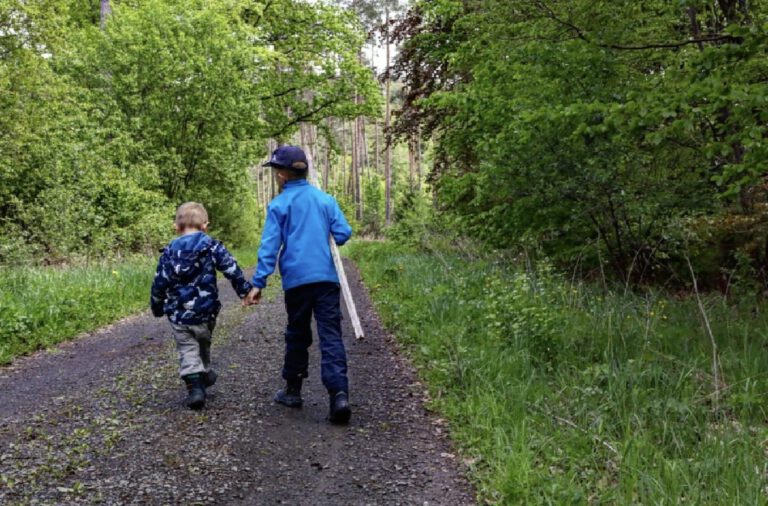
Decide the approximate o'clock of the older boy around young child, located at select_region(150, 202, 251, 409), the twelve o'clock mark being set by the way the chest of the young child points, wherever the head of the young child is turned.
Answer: The older boy is roughly at 4 o'clock from the young child.

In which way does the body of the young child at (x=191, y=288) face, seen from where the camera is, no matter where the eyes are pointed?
away from the camera

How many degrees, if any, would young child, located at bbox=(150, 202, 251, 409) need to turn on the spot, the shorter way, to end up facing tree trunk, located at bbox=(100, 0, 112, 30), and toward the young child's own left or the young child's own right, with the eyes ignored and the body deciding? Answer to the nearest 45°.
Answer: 0° — they already face it

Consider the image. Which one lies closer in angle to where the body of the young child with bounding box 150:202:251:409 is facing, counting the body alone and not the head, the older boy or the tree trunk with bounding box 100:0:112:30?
the tree trunk

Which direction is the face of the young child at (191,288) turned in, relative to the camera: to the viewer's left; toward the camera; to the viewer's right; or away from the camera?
away from the camera

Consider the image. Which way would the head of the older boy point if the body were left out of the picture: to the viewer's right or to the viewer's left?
to the viewer's left
